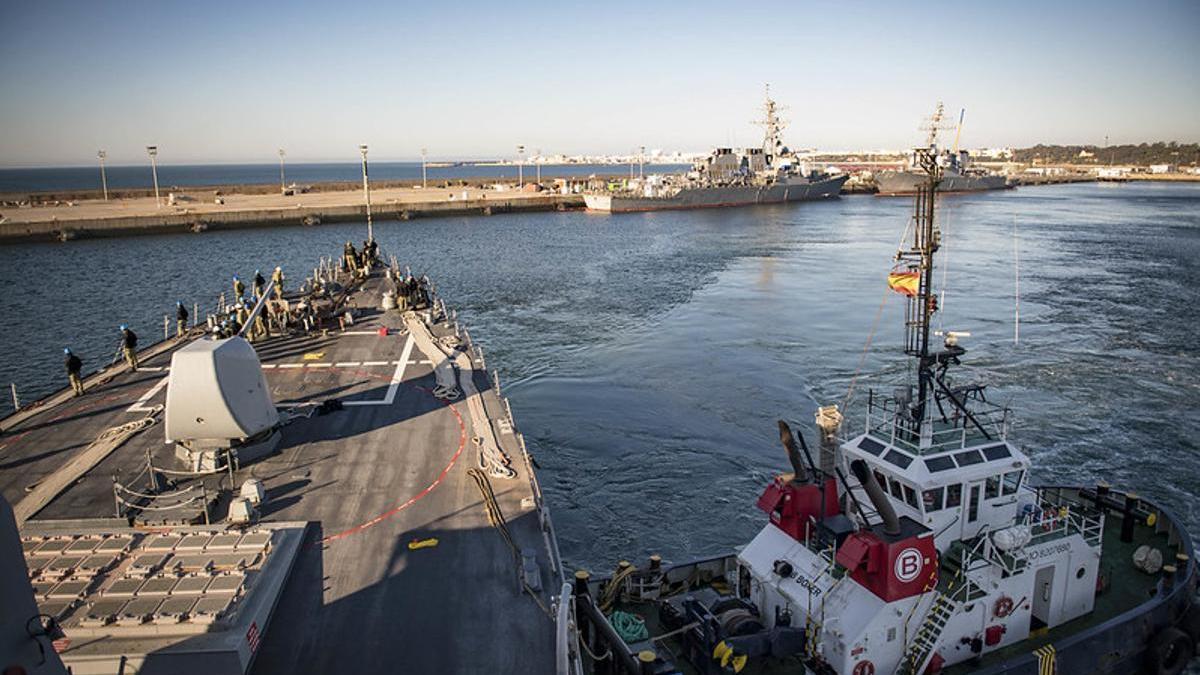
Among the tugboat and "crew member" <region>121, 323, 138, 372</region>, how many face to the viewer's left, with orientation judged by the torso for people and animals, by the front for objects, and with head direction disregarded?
1
